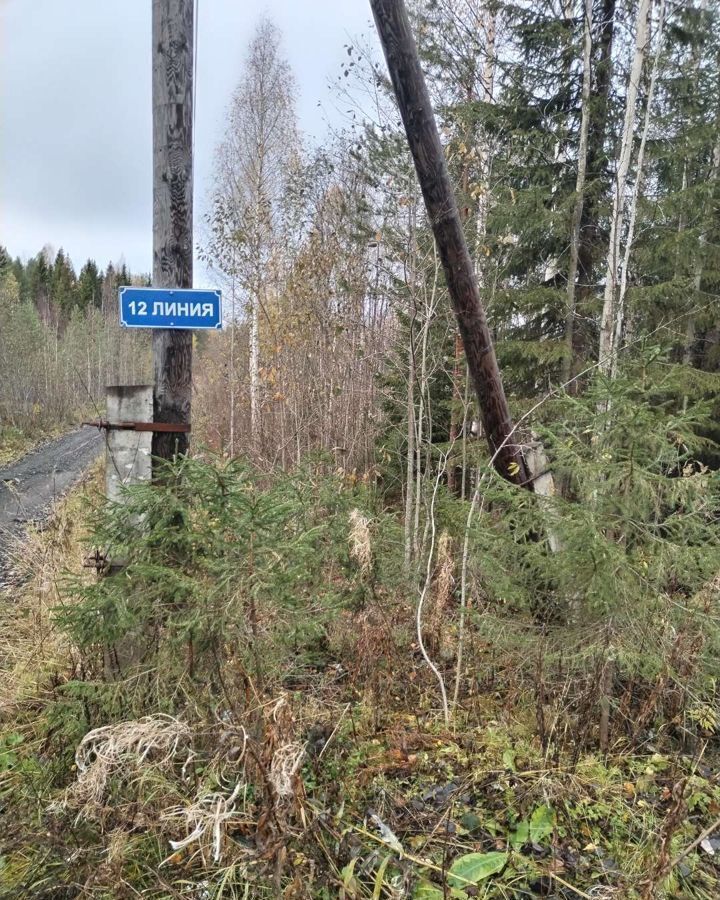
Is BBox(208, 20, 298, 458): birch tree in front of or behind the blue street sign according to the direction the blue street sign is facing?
behind

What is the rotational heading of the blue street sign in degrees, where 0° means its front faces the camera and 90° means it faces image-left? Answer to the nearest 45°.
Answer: approximately 0°

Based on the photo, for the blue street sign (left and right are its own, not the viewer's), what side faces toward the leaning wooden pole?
left
